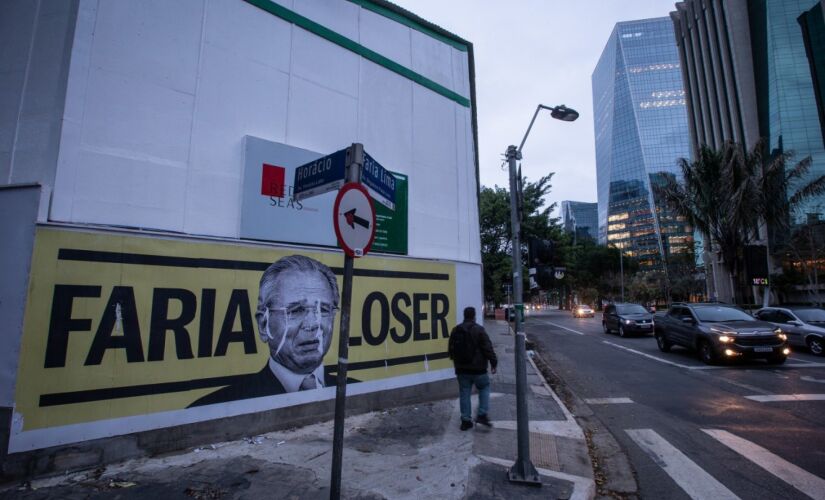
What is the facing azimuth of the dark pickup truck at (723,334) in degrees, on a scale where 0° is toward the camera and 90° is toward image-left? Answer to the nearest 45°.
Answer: approximately 315°

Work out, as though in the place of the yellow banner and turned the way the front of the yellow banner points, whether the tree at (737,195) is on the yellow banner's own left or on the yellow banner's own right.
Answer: on the yellow banner's own left

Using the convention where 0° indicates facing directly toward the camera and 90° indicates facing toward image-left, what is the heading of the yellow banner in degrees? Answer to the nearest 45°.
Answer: approximately 315°

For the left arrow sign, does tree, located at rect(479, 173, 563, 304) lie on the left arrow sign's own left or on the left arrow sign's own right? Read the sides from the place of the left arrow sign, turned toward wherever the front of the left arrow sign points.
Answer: on the left arrow sign's own left

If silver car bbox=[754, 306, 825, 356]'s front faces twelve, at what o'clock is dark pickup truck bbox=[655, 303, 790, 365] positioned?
The dark pickup truck is roughly at 2 o'clock from the silver car.

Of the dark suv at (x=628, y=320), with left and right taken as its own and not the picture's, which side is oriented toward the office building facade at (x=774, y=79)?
left

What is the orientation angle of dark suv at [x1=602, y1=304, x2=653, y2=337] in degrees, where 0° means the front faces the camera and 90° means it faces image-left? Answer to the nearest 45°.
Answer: approximately 315°

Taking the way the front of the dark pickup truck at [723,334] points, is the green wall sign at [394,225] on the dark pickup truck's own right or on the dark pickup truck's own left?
on the dark pickup truck's own right

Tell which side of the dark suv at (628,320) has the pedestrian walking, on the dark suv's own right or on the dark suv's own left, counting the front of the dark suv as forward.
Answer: on the dark suv's own right

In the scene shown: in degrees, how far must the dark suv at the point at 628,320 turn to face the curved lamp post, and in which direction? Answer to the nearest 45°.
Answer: approximately 45° to its right

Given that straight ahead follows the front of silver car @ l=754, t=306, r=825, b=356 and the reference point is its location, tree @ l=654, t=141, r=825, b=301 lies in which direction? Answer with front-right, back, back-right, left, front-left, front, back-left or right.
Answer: back-left

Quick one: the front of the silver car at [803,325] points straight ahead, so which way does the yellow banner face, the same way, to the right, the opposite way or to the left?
to the left

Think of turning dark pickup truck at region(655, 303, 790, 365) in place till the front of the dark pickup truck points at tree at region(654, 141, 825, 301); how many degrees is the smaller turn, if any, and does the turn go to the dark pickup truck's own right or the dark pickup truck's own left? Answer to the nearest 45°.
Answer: approximately 135° to the dark pickup truck's own left
